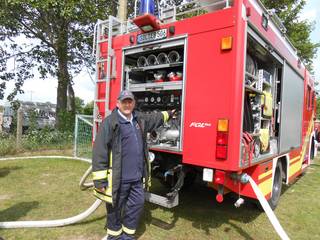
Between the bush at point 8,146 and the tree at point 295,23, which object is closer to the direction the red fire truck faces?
the tree

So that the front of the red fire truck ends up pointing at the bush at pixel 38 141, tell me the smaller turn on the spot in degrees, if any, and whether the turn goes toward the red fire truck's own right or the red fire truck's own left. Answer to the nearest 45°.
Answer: approximately 90° to the red fire truck's own left

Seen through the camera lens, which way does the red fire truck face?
facing away from the viewer and to the right of the viewer

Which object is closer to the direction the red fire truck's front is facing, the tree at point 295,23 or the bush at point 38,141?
the tree

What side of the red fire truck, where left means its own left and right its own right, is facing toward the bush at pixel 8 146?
left
